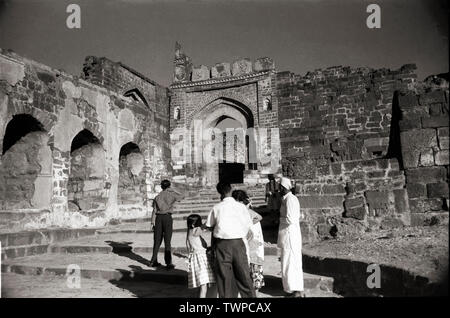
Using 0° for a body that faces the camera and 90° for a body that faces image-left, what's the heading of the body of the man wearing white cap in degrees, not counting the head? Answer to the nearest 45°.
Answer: approximately 90°

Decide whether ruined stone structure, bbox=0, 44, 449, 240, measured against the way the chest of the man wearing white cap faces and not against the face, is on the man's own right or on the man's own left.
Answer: on the man's own right

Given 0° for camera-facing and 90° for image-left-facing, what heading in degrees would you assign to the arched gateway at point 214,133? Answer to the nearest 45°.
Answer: approximately 0°

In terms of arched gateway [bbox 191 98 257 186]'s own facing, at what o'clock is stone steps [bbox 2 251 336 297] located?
The stone steps is roughly at 12 o'clock from the arched gateway.

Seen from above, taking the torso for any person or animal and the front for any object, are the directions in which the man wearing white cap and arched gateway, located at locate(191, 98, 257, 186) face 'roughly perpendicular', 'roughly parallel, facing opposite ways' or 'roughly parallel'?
roughly perpendicular

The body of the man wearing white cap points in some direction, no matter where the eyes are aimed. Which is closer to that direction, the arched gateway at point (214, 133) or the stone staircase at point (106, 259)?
the stone staircase

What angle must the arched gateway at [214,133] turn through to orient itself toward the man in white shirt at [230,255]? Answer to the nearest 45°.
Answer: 0° — it already faces them

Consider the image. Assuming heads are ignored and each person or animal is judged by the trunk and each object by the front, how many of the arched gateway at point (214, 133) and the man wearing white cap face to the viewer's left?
1

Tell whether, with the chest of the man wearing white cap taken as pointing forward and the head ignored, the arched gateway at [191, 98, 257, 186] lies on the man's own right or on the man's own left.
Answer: on the man's own right
